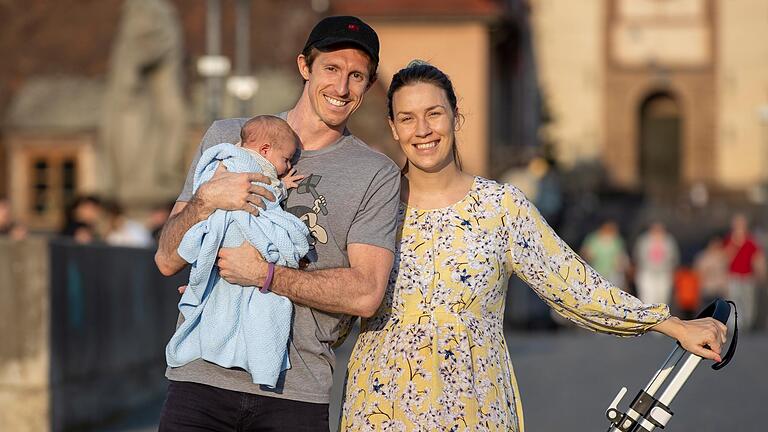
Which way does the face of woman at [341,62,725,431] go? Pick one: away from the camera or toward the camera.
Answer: toward the camera

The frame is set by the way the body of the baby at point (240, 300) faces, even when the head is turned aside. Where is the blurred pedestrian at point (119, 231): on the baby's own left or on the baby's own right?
on the baby's own left

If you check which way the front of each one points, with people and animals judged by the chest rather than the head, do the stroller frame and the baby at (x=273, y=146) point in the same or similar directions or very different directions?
very different directions

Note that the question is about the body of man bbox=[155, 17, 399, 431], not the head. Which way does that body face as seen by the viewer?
toward the camera
